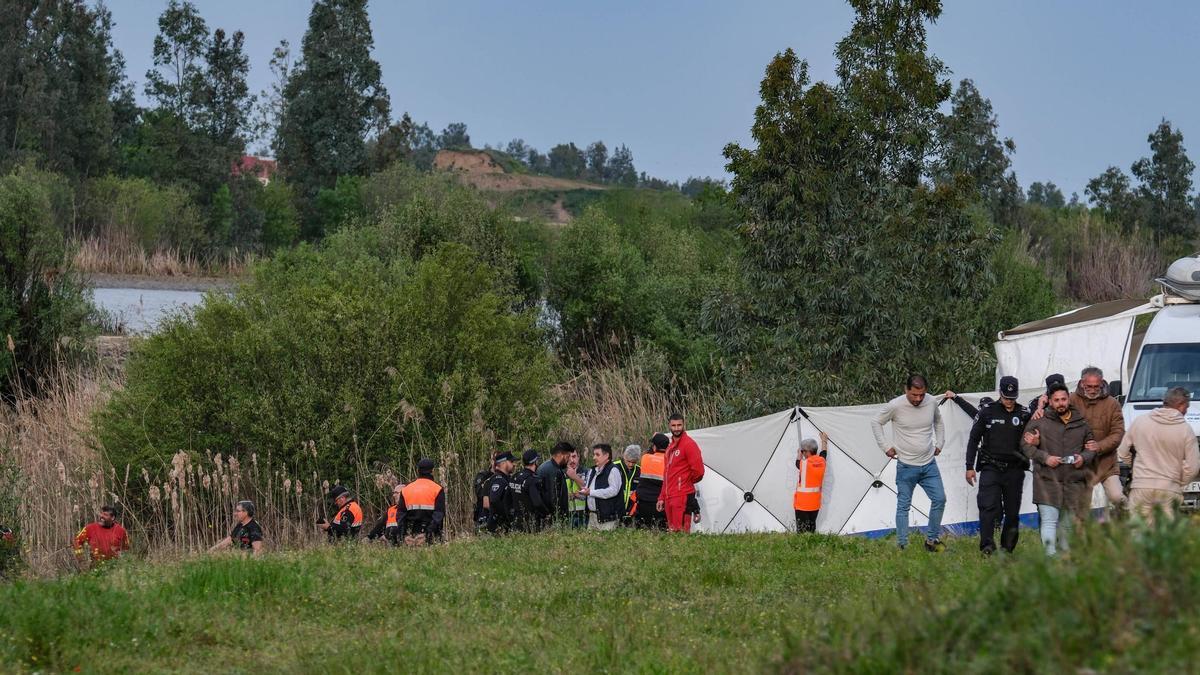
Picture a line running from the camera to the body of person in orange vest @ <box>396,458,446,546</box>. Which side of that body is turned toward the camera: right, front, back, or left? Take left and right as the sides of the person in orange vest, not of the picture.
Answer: back

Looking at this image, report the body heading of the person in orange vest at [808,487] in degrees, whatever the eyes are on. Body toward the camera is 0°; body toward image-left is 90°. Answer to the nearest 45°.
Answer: approximately 135°

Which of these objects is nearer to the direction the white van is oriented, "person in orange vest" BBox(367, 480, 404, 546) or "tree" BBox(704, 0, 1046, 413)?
the person in orange vest

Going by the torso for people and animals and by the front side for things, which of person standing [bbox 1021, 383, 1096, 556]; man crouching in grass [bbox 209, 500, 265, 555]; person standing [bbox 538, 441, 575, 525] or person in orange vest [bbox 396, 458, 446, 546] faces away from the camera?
the person in orange vest

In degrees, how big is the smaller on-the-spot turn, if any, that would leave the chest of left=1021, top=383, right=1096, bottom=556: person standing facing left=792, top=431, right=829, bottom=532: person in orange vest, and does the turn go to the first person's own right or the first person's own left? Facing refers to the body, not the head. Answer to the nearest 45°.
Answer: approximately 135° to the first person's own right

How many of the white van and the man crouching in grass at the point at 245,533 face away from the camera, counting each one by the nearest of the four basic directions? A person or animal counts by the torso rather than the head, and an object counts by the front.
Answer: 0
